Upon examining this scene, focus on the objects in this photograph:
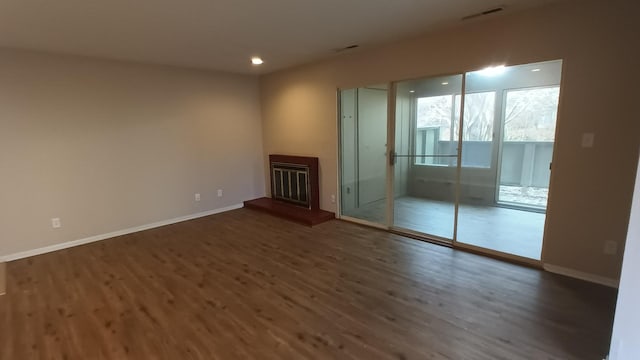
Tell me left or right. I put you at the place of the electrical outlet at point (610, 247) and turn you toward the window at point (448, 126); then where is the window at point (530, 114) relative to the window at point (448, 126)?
right

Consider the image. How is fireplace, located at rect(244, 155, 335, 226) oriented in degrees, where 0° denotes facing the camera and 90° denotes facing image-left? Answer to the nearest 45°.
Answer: approximately 45°

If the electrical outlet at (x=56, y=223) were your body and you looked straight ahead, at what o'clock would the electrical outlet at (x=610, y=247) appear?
the electrical outlet at (x=610, y=247) is roughly at 11 o'clock from the electrical outlet at (x=56, y=223).

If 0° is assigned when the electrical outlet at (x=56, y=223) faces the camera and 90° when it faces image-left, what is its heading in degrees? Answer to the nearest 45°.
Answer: approximately 0°

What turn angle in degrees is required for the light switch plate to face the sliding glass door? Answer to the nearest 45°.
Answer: approximately 135° to its right

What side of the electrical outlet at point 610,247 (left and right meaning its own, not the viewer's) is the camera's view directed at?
front

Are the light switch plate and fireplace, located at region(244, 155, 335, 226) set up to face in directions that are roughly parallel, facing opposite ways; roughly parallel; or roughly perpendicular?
roughly parallel

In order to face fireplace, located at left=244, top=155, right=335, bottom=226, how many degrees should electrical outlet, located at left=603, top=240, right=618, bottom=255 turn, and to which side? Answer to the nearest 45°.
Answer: approximately 90° to its right

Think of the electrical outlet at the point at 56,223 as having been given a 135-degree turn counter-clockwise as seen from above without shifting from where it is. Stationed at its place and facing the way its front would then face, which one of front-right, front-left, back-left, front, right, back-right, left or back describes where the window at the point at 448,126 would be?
right

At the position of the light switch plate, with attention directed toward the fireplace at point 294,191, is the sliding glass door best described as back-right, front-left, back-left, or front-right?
front-right

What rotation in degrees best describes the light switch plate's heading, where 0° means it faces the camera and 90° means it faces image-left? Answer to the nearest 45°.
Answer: approximately 0°

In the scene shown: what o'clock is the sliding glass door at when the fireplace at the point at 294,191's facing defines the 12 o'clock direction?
The sliding glass door is roughly at 8 o'clock from the fireplace.
